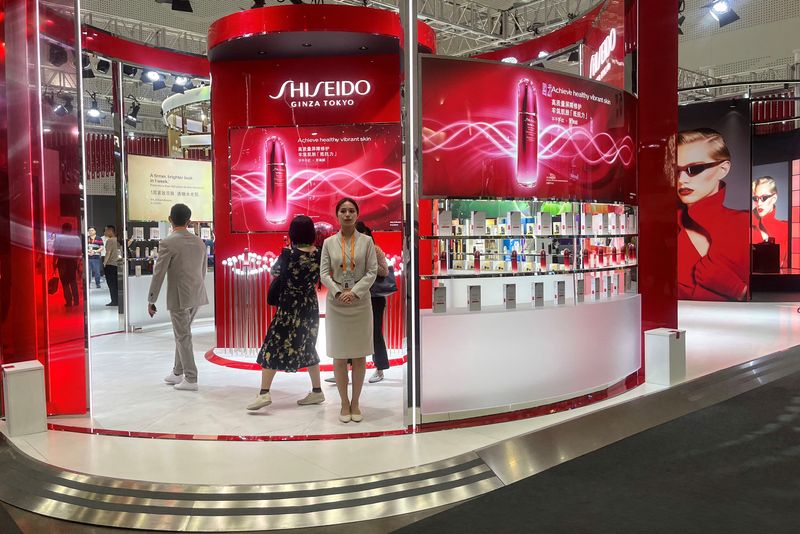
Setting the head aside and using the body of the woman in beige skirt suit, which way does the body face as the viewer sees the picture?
toward the camera

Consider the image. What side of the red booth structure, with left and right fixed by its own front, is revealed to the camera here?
front

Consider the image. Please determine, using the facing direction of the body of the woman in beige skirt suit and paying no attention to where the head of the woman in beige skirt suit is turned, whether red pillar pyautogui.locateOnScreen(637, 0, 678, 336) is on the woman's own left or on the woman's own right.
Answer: on the woman's own left

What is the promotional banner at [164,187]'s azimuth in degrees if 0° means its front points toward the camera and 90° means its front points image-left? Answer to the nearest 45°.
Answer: approximately 0°

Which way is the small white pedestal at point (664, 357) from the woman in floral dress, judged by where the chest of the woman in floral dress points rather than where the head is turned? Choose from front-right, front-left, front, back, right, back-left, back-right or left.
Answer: back-right

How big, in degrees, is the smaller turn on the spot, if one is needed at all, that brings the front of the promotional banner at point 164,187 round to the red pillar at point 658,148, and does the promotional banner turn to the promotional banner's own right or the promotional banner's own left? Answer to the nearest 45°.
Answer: approximately 45° to the promotional banner's own left

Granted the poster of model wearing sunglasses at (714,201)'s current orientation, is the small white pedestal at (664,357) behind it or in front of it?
in front

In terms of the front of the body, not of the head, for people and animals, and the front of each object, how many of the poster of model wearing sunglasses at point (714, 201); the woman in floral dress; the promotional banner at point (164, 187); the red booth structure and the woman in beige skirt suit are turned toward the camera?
4

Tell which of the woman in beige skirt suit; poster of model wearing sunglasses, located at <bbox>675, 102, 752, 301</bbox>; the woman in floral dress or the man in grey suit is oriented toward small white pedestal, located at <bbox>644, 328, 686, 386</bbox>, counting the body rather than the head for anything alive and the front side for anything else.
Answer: the poster of model wearing sunglasses

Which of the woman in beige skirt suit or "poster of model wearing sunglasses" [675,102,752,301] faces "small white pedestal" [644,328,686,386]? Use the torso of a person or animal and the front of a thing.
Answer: the poster of model wearing sunglasses

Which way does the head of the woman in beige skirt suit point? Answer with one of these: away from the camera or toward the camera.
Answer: toward the camera

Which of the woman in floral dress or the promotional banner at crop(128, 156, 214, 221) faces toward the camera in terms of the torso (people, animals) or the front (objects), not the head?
the promotional banner

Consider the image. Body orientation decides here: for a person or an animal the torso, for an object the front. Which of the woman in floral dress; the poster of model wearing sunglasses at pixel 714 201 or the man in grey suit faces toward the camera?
the poster of model wearing sunglasses

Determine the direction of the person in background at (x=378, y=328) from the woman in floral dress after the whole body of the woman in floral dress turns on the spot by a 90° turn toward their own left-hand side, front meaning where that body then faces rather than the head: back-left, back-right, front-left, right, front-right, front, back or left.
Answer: back

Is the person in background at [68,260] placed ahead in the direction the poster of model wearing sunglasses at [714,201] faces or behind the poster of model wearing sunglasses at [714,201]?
ahead

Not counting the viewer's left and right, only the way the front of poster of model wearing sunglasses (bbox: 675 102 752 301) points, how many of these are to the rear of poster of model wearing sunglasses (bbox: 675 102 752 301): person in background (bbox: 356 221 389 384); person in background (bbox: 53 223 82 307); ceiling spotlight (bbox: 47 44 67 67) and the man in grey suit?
0

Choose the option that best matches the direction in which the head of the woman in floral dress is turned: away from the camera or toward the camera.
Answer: away from the camera
